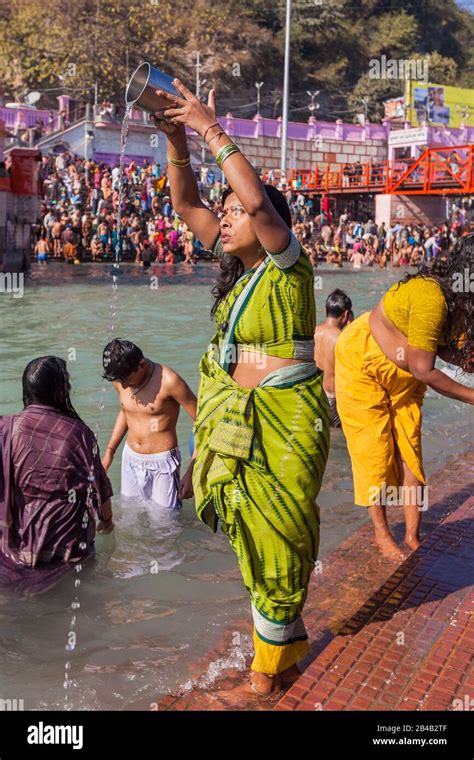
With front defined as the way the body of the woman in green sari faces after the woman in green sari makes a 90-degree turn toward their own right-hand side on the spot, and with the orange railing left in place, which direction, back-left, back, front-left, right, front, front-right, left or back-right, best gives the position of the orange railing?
front-right

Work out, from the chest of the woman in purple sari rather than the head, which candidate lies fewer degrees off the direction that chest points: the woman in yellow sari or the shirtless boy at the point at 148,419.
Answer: the shirtless boy

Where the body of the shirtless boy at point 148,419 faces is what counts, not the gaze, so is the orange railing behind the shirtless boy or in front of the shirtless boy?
behind

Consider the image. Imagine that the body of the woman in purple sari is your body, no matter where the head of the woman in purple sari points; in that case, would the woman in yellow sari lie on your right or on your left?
on your right

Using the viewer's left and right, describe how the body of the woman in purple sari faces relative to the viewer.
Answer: facing away from the viewer

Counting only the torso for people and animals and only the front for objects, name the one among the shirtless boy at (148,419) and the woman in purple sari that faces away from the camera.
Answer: the woman in purple sari

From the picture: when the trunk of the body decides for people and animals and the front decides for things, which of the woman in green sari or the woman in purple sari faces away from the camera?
the woman in purple sari

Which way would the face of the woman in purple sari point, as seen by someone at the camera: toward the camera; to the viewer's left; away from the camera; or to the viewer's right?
away from the camera

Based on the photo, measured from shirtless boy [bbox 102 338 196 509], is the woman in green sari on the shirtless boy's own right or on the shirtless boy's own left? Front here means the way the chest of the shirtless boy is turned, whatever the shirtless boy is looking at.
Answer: on the shirtless boy's own left

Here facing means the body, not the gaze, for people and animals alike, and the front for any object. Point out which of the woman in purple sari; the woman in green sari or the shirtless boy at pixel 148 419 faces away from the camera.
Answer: the woman in purple sari
